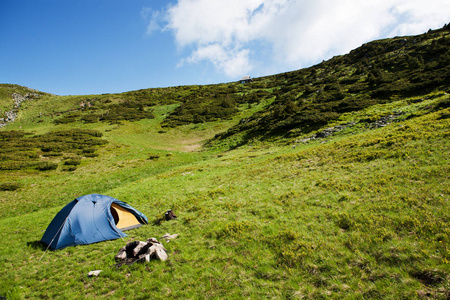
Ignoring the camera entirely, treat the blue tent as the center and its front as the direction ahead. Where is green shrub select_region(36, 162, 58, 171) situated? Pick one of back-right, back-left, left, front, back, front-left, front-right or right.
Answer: back-left

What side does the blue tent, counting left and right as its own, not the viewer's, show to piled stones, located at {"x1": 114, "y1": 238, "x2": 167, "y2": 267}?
front

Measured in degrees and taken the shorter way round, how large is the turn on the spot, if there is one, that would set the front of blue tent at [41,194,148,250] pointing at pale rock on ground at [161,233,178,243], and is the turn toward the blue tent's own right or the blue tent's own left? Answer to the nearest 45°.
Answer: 0° — it already faces it

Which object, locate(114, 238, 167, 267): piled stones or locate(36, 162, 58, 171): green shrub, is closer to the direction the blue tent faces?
the piled stones

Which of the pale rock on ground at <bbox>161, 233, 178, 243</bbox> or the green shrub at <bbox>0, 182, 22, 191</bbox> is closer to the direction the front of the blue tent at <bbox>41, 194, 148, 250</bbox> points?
the pale rock on ground

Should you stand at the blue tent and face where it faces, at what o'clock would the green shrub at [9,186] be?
The green shrub is roughly at 7 o'clock from the blue tent.

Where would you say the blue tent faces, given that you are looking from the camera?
facing the viewer and to the right of the viewer

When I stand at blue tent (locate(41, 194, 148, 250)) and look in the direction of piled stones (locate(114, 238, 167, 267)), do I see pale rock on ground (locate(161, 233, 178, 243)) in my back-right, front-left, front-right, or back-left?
front-left
